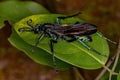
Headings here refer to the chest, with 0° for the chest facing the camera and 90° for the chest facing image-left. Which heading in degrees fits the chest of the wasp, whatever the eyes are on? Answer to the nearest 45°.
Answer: approximately 90°
